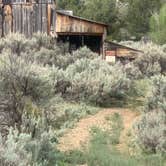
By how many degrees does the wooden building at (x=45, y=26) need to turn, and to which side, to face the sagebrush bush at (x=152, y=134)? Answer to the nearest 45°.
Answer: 0° — it already faces it

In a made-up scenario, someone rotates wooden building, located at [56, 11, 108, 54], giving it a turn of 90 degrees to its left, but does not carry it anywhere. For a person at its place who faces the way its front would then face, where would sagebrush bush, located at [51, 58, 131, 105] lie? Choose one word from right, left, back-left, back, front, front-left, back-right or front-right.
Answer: right

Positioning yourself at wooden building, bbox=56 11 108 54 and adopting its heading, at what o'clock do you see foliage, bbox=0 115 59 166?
The foliage is roughly at 12 o'clock from the wooden building.

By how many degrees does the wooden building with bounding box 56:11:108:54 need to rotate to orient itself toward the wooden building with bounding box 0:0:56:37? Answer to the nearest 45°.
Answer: approximately 135° to its right

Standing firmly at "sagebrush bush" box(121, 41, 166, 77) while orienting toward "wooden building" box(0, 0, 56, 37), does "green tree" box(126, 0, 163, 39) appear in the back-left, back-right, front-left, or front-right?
front-right

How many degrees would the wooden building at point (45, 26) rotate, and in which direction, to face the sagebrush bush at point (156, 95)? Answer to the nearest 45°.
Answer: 0° — it already faces it

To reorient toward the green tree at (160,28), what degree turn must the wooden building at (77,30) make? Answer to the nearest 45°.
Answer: approximately 135° to its left

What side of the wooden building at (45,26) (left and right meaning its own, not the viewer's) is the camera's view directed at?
front

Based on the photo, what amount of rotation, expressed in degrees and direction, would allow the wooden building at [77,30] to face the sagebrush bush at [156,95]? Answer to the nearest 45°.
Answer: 0° — it already faces it

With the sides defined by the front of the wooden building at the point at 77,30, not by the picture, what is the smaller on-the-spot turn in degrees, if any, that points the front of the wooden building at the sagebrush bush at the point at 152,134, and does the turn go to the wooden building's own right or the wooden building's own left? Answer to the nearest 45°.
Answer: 0° — it already faces it

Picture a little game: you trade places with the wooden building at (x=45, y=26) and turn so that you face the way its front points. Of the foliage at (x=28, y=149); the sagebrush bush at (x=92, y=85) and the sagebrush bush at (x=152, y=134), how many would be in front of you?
3

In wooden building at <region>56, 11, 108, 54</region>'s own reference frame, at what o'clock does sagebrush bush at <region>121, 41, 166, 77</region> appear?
The sagebrush bush is roughly at 10 o'clock from the wooden building.

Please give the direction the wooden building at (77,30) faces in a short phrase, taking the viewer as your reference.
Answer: facing the viewer

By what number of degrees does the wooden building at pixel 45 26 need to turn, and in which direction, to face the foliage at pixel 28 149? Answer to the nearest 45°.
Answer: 0° — it already faces it
